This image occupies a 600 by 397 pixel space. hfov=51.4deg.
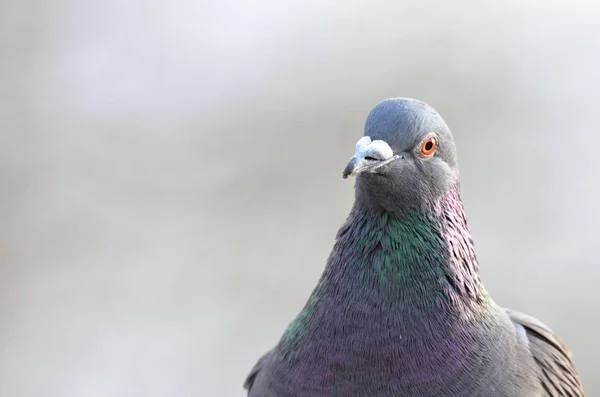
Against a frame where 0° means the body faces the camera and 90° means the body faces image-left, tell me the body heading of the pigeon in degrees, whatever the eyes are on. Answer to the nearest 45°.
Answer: approximately 45°
